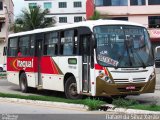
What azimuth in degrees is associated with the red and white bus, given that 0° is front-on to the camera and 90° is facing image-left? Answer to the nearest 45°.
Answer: approximately 315°
